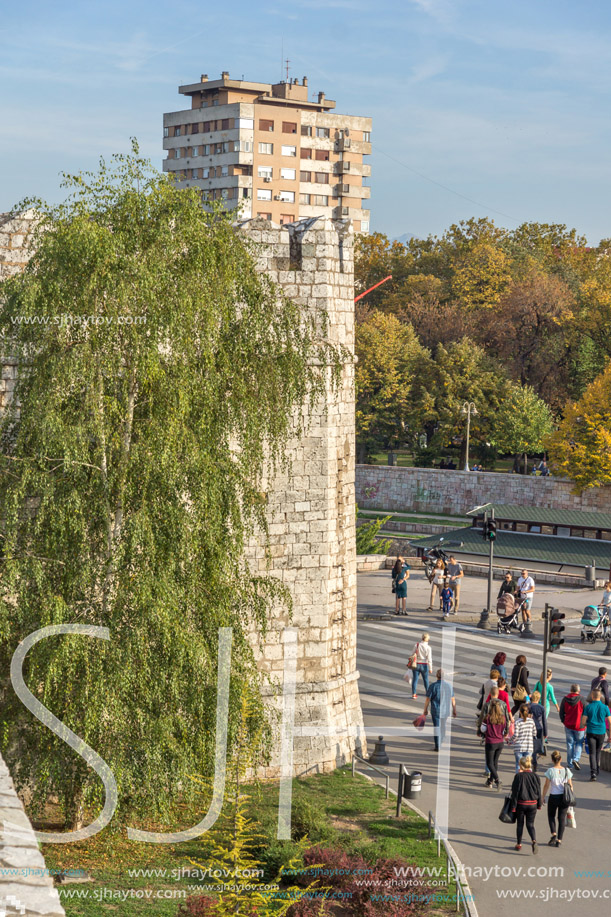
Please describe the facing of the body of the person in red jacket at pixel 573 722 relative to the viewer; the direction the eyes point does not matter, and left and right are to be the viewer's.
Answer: facing away from the viewer

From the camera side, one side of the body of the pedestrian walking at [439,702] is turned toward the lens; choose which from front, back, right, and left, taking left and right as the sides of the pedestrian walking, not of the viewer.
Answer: back

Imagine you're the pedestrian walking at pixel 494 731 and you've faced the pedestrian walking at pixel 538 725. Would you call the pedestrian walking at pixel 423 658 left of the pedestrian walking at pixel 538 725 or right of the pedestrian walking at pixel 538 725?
left
